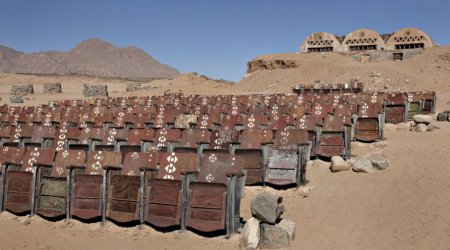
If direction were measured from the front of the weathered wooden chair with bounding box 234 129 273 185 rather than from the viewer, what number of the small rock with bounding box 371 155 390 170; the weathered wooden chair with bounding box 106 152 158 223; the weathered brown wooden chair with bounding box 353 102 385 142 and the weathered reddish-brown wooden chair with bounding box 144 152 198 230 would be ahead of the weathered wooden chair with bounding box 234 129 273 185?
2
